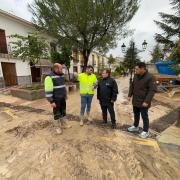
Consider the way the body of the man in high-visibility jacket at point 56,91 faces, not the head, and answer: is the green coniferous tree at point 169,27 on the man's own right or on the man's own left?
on the man's own left

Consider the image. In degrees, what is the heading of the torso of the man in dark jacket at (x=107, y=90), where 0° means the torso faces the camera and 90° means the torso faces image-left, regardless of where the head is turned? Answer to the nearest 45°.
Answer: approximately 45°

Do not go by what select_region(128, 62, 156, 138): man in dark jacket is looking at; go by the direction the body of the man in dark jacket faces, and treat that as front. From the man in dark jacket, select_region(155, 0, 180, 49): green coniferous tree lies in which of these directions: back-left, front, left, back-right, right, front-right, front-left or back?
back-right

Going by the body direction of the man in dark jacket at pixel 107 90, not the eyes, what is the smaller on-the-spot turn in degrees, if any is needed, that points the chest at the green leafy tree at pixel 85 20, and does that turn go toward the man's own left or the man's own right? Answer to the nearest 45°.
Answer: approximately 135° to the man's own right

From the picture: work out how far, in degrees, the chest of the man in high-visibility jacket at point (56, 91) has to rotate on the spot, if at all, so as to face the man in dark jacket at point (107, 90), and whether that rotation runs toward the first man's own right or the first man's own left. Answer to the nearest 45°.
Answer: approximately 45° to the first man's own left

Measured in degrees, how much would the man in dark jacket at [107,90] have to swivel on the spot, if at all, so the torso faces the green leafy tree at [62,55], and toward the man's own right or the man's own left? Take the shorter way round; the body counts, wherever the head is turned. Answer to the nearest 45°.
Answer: approximately 90° to the man's own right

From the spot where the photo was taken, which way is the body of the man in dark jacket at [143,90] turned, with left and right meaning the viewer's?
facing the viewer and to the left of the viewer

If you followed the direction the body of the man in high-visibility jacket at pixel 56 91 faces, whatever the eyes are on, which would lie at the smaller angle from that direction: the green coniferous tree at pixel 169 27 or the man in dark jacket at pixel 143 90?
the man in dark jacket

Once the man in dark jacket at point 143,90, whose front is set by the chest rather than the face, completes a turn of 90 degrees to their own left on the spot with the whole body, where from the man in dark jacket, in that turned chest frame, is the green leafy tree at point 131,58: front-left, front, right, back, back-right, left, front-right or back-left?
back-left

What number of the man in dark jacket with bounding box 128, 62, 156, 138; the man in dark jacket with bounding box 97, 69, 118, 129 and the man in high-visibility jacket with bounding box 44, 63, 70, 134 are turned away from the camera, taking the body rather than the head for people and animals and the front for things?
0

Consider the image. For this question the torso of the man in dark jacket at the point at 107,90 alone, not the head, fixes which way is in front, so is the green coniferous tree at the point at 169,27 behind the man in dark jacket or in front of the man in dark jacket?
behind

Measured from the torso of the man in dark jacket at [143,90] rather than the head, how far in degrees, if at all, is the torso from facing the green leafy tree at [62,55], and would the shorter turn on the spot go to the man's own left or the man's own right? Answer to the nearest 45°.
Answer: approximately 90° to the man's own right

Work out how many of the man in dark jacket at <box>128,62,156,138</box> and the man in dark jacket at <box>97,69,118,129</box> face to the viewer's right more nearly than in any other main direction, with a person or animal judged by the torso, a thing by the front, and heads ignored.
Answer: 0

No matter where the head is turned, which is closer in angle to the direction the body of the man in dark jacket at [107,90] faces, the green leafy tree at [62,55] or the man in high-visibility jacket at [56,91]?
the man in high-visibility jacket
